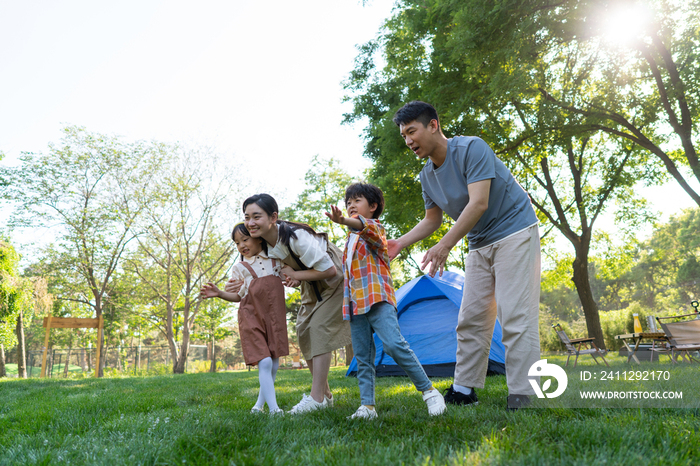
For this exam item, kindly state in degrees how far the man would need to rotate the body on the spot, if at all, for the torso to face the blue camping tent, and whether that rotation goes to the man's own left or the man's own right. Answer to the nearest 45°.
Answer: approximately 135° to the man's own right

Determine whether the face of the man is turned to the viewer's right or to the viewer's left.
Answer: to the viewer's left

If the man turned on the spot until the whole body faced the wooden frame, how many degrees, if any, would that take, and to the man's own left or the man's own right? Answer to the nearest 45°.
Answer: approximately 90° to the man's own right

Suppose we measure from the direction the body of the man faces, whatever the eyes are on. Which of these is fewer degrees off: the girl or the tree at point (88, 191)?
the girl

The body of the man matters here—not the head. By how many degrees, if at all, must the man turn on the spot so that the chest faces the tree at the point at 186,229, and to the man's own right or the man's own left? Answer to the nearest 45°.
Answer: approximately 90° to the man's own right

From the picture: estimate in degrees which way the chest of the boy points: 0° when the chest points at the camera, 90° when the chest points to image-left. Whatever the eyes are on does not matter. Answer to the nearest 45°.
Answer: approximately 45°

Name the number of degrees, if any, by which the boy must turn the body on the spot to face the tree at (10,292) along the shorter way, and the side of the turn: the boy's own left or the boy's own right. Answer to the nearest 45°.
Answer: approximately 90° to the boy's own right
